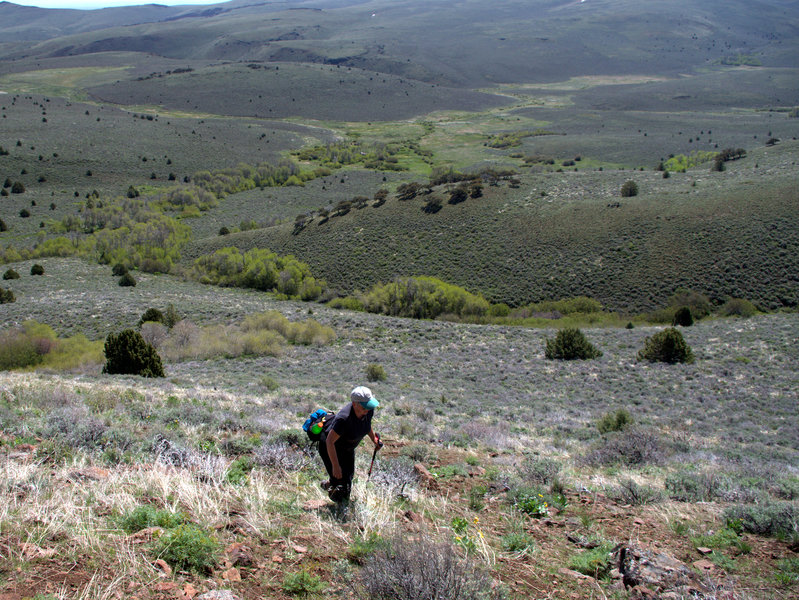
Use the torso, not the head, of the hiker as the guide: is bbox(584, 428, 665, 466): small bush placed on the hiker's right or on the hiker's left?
on the hiker's left

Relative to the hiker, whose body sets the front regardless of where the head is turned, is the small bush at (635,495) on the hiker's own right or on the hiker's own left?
on the hiker's own left

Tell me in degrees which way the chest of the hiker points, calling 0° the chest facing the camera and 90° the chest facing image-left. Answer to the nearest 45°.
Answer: approximately 315°

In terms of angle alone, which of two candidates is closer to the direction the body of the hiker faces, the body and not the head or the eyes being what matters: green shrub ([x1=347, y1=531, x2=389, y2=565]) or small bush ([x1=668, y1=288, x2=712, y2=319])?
the green shrub

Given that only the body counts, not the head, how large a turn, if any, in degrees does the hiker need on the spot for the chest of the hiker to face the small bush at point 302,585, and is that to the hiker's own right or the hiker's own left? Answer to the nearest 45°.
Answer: approximately 45° to the hiker's own right
